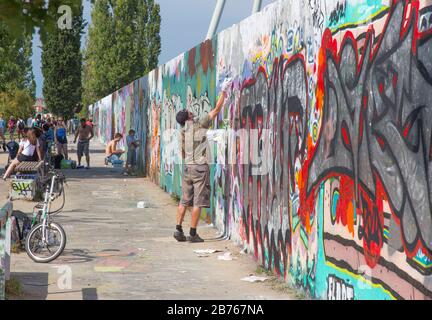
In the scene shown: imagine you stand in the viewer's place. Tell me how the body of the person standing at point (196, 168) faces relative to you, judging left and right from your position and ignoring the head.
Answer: facing away from the viewer and to the right of the viewer

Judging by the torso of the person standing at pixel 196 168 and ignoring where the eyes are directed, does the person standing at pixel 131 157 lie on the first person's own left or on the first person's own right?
on the first person's own left

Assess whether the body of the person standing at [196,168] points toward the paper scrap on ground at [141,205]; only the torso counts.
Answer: no

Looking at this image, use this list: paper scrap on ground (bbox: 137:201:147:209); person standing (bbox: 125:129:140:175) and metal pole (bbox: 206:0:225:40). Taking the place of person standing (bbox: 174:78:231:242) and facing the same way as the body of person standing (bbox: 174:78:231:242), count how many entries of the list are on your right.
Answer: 0

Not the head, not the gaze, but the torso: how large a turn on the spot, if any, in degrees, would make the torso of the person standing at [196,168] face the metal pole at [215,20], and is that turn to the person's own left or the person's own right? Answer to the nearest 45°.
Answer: approximately 45° to the person's own left

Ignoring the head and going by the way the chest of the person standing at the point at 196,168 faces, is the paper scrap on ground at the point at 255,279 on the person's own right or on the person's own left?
on the person's own right
